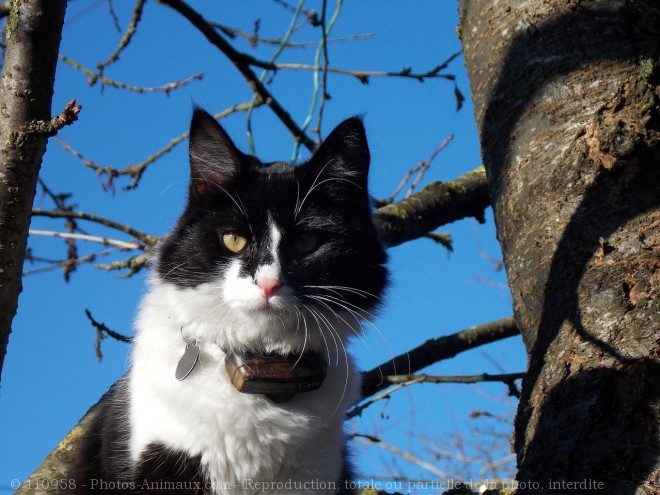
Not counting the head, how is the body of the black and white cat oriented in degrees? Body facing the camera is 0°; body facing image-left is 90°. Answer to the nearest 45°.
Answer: approximately 0°

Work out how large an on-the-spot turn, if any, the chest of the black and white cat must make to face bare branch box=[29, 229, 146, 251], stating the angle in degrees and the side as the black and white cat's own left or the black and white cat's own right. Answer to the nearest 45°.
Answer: approximately 135° to the black and white cat's own right

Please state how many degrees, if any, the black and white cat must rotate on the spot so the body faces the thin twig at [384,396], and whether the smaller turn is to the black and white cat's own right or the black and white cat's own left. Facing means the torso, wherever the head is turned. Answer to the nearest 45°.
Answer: approximately 135° to the black and white cat's own left

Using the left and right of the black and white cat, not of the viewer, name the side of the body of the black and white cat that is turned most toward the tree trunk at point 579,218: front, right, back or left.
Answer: left

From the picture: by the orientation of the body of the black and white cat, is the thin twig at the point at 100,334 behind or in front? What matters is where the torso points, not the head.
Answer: behind
